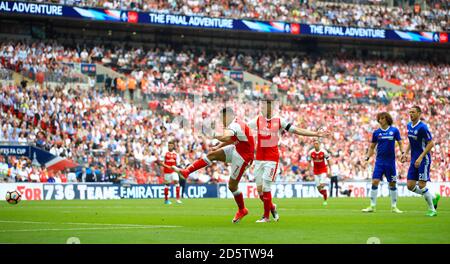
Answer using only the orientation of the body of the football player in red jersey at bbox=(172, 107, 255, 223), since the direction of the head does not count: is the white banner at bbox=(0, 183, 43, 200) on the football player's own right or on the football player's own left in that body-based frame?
on the football player's own right

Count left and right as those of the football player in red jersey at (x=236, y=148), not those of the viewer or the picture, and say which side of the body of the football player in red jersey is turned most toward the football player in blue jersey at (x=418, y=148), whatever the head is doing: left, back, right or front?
back

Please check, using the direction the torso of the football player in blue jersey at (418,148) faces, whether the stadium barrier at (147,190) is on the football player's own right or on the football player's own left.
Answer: on the football player's own right

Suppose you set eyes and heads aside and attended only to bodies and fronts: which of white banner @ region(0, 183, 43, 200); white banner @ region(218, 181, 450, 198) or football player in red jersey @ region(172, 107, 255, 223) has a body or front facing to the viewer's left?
the football player in red jersey

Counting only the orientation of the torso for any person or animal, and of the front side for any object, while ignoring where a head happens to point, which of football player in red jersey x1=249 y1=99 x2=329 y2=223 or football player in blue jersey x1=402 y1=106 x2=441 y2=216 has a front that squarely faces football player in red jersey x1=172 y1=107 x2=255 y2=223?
the football player in blue jersey

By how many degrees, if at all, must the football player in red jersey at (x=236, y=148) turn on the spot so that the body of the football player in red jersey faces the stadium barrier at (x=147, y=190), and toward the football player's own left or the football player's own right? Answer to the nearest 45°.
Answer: approximately 90° to the football player's own right

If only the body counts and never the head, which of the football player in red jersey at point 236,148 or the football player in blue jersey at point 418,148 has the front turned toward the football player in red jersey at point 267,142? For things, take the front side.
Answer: the football player in blue jersey

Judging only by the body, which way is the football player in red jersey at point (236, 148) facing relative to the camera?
to the viewer's left
